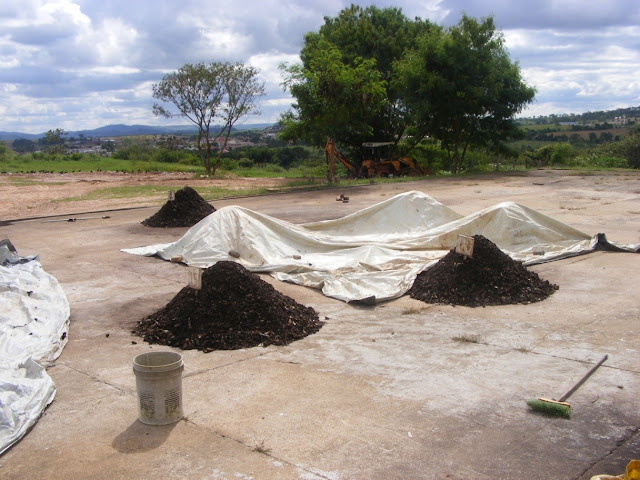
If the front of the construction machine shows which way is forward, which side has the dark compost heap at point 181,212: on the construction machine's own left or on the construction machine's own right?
on the construction machine's own right

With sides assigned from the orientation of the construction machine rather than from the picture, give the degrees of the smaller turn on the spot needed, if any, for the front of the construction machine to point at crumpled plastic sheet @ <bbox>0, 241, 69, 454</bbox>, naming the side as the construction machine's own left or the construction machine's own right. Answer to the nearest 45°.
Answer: approximately 90° to the construction machine's own right

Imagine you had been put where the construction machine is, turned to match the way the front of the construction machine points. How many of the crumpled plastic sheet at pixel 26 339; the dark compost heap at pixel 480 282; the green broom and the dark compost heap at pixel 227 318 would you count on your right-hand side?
4

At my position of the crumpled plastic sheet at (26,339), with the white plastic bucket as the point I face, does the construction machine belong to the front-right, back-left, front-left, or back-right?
back-left

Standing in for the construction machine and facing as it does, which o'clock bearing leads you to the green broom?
The green broom is roughly at 3 o'clock from the construction machine.

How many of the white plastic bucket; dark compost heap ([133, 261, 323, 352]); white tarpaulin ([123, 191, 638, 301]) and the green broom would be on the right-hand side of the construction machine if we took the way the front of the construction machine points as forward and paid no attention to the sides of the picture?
4

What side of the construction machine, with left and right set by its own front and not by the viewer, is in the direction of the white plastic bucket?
right

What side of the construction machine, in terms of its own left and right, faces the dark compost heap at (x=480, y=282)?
right

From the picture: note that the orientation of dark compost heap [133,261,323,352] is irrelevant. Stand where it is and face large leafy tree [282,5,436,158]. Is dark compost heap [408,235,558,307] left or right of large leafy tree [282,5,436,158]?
right

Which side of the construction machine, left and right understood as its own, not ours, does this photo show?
right
